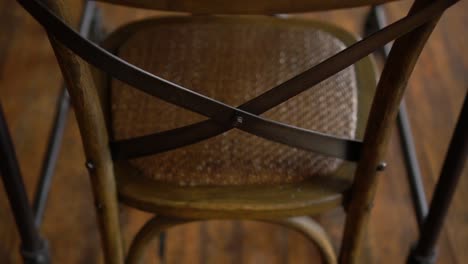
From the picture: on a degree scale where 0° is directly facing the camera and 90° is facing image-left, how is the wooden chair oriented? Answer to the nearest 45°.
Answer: approximately 180°
